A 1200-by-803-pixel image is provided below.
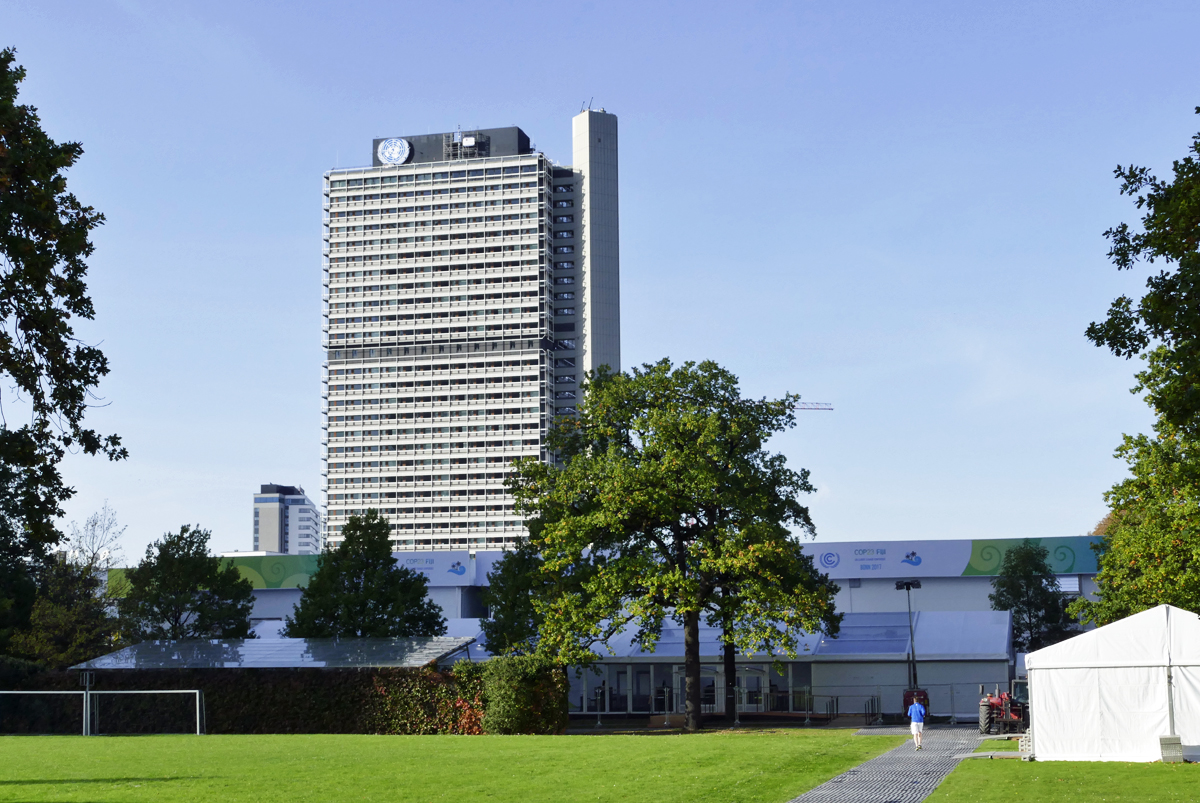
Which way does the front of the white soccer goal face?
toward the camera

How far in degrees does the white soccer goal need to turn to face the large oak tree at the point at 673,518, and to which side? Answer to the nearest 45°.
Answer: approximately 45° to its left

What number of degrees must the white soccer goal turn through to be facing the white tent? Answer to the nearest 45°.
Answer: approximately 45° to its left

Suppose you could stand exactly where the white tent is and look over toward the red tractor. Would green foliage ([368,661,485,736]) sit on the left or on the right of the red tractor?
left

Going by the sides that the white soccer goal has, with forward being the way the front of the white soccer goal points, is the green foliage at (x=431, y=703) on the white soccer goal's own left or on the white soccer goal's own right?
on the white soccer goal's own left

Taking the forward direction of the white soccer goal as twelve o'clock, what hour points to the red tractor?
The red tractor is roughly at 10 o'clock from the white soccer goal.

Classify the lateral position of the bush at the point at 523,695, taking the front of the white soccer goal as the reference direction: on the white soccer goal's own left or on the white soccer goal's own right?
on the white soccer goal's own left

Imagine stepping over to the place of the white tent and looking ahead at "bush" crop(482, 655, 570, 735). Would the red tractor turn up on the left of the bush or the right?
right
